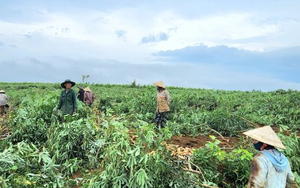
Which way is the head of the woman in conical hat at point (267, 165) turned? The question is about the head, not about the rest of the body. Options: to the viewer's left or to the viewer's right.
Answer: to the viewer's left

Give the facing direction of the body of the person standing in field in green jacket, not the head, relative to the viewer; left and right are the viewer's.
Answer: facing the viewer

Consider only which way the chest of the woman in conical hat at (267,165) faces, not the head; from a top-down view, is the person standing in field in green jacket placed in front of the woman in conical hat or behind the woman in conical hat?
in front

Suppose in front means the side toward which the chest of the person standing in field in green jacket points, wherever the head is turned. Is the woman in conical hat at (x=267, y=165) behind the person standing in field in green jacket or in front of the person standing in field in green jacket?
in front

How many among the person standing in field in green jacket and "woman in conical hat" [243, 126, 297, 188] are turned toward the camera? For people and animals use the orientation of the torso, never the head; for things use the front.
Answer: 1

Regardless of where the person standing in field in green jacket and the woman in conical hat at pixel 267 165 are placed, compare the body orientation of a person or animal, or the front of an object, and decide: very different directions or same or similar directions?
very different directions
